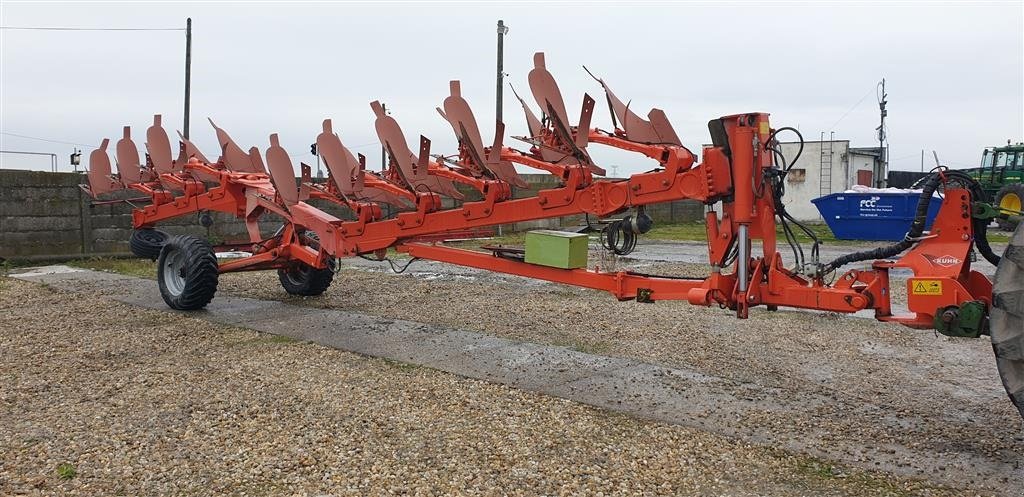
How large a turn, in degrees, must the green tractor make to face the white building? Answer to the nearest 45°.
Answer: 0° — it already faces it

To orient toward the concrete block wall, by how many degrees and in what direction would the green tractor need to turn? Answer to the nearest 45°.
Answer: approximately 45° to its left

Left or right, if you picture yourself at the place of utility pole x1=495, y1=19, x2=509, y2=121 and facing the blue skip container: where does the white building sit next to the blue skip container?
left

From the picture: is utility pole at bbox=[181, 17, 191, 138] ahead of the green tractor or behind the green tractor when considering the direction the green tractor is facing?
ahead

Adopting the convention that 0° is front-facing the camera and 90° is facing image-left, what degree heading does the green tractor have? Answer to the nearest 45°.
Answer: approximately 90°

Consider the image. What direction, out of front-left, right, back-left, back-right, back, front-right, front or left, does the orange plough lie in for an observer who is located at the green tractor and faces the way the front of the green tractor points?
left

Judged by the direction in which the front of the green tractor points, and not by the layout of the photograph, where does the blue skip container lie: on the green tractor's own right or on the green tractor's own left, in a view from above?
on the green tractor's own left

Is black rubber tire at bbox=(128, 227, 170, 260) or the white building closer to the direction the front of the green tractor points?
the white building

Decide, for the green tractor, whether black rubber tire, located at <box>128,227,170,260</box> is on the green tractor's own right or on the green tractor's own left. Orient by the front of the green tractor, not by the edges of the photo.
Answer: on the green tractor's own left
